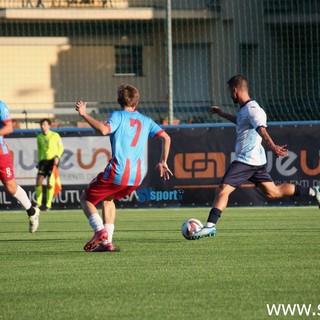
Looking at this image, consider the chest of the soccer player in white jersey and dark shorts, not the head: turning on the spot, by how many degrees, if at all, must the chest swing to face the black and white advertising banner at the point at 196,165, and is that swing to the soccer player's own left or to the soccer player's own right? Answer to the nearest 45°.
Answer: approximately 90° to the soccer player's own right

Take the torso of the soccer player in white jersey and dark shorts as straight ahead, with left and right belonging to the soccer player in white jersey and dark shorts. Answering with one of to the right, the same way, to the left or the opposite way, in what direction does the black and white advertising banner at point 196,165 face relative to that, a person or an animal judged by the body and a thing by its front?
to the left

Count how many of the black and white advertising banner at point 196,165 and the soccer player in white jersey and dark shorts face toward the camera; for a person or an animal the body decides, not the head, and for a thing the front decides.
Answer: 1

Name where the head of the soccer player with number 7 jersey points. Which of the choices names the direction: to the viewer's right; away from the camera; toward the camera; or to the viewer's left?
away from the camera

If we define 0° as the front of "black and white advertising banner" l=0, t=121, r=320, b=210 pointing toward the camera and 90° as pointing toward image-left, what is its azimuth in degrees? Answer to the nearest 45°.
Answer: approximately 0°

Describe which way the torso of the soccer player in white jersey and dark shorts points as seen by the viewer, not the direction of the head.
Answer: to the viewer's left
